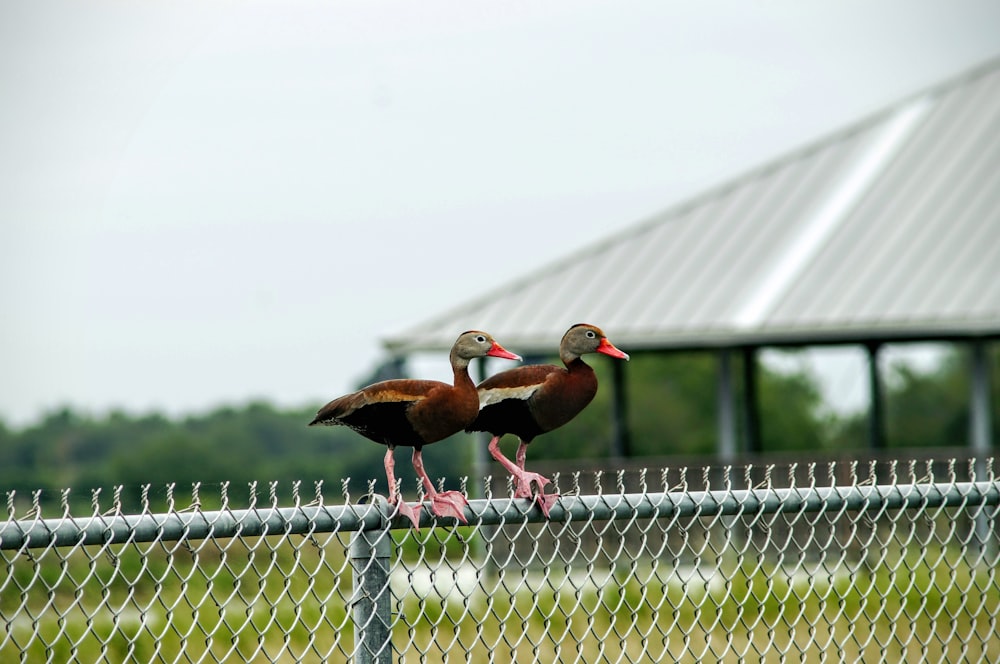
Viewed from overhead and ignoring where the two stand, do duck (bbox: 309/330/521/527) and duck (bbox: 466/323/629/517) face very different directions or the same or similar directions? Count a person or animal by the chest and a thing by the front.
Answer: same or similar directions

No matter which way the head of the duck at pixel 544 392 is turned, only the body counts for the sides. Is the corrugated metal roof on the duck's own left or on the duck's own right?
on the duck's own left

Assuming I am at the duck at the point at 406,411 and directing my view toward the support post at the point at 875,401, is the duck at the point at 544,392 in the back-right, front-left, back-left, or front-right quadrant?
front-right

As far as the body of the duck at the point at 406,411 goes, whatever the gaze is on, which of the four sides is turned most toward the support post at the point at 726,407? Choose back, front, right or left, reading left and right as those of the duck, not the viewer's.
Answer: left

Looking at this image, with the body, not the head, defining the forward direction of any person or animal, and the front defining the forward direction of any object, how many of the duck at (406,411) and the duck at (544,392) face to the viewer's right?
2

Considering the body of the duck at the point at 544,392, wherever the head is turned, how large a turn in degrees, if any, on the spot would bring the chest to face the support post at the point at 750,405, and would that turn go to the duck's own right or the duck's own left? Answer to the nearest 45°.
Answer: approximately 90° to the duck's own left

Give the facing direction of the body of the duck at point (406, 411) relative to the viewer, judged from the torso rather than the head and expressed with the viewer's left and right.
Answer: facing to the right of the viewer

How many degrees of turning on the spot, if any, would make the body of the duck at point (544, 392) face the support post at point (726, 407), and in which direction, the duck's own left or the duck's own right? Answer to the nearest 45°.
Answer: approximately 90° to the duck's own left

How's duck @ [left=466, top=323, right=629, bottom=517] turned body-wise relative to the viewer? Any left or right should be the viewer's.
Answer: facing to the right of the viewer

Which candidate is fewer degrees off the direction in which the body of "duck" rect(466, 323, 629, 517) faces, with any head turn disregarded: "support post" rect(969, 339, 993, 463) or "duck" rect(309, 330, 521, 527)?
the support post
